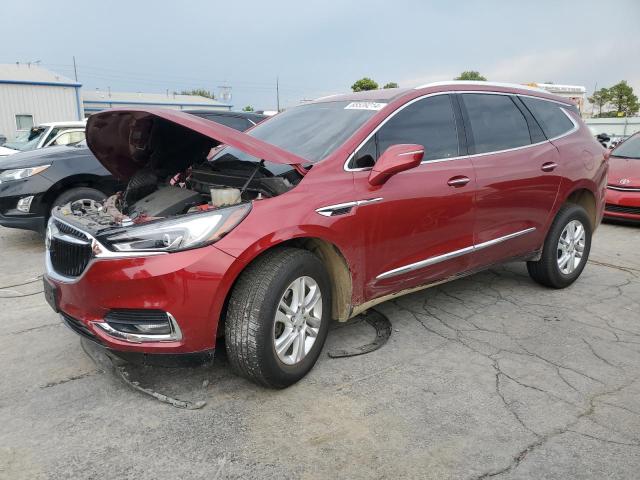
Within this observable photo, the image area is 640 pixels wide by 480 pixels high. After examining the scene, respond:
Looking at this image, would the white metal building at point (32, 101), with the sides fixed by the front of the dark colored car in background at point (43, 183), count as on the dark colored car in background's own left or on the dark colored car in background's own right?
on the dark colored car in background's own right

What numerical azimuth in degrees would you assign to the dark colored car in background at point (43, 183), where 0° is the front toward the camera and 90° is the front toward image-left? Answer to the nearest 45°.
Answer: approximately 45°

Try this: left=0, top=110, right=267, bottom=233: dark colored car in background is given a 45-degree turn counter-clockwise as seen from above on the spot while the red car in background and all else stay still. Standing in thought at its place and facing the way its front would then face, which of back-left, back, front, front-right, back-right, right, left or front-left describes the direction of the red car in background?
left

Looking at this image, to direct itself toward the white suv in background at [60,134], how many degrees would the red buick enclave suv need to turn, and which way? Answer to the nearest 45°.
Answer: approximately 90° to its right

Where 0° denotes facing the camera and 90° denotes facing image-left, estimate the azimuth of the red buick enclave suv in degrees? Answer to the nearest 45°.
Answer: approximately 45°

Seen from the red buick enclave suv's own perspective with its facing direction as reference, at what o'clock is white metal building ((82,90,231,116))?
The white metal building is roughly at 4 o'clock from the red buick enclave suv.

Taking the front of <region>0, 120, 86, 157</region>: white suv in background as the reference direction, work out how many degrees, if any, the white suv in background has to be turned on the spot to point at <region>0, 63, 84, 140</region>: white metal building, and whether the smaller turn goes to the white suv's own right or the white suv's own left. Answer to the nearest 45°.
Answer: approximately 135° to the white suv's own right
